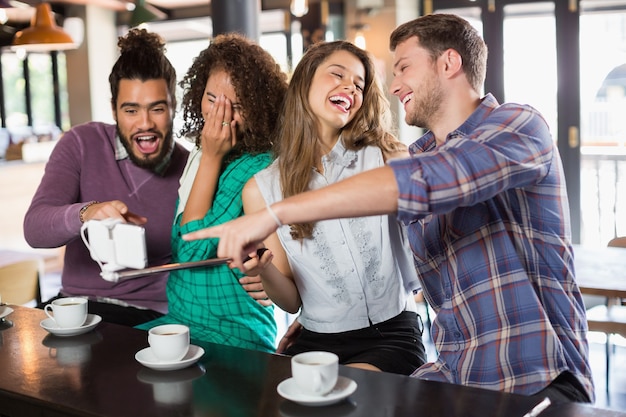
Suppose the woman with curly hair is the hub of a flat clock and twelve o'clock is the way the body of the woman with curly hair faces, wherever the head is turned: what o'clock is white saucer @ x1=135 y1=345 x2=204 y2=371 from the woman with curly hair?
The white saucer is roughly at 11 o'clock from the woman with curly hair.

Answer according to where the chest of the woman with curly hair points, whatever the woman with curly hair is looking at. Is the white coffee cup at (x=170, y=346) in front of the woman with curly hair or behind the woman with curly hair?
in front

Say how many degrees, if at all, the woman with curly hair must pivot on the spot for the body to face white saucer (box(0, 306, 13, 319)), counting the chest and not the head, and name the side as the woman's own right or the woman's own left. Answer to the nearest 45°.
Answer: approximately 45° to the woman's own right

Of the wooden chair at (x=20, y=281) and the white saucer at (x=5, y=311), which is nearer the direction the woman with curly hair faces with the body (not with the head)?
the white saucer

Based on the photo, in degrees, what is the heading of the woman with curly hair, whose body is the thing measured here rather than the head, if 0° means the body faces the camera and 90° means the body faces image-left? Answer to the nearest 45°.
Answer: approximately 45°

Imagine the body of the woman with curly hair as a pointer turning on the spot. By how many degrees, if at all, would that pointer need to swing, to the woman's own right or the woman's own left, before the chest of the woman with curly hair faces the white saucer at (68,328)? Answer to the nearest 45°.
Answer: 0° — they already face it

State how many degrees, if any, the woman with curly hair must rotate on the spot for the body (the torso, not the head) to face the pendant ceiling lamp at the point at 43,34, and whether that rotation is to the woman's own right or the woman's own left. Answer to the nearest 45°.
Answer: approximately 135° to the woman's own right

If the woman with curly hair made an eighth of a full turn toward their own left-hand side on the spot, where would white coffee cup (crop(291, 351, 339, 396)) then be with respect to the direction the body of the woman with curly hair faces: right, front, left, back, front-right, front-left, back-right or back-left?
front

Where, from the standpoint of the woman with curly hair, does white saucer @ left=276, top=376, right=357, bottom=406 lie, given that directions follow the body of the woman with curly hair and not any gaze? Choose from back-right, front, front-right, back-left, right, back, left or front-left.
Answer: front-left
